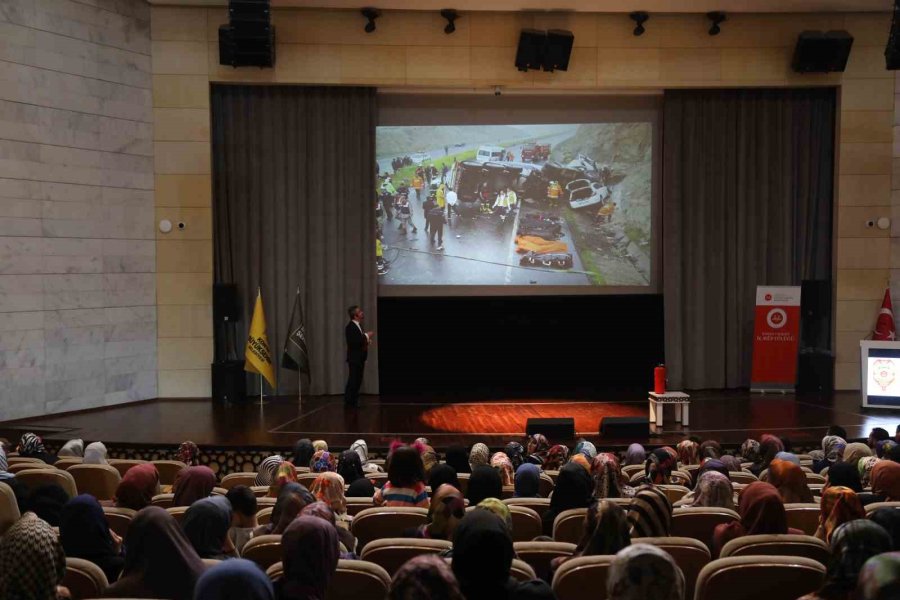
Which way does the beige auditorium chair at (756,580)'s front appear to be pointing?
away from the camera

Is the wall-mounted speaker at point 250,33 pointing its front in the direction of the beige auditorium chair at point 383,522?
yes

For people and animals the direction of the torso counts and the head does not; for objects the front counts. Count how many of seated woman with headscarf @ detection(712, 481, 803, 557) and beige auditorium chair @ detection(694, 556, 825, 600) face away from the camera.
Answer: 2

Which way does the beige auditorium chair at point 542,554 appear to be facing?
away from the camera

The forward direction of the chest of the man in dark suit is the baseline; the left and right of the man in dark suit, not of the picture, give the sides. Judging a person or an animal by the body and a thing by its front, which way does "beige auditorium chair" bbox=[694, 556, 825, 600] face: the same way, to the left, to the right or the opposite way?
to the left

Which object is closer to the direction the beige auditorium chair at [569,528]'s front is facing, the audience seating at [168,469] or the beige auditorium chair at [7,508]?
the audience seating

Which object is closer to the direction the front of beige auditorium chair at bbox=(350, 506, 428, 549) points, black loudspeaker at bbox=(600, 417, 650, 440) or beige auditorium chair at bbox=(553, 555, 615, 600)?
the black loudspeaker

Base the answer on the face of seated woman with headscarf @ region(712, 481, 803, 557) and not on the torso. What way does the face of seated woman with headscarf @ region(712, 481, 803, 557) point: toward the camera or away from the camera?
away from the camera

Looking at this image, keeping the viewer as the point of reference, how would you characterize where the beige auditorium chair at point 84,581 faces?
facing away from the viewer

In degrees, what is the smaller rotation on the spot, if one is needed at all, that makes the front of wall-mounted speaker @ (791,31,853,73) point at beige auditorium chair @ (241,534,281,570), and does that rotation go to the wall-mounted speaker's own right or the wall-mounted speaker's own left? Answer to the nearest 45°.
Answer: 0° — it already faces it

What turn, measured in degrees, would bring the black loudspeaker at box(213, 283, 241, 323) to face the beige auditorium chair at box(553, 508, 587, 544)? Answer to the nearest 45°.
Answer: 0° — it already faces it

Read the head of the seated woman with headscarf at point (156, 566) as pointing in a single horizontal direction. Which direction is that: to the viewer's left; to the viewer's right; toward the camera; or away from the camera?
away from the camera
